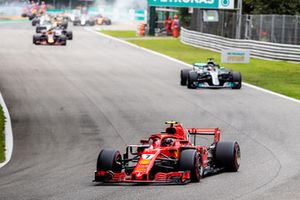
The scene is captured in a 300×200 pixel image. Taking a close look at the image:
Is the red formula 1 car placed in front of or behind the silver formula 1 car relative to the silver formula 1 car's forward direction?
in front

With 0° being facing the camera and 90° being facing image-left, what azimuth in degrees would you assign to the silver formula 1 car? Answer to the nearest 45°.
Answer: approximately 0°
